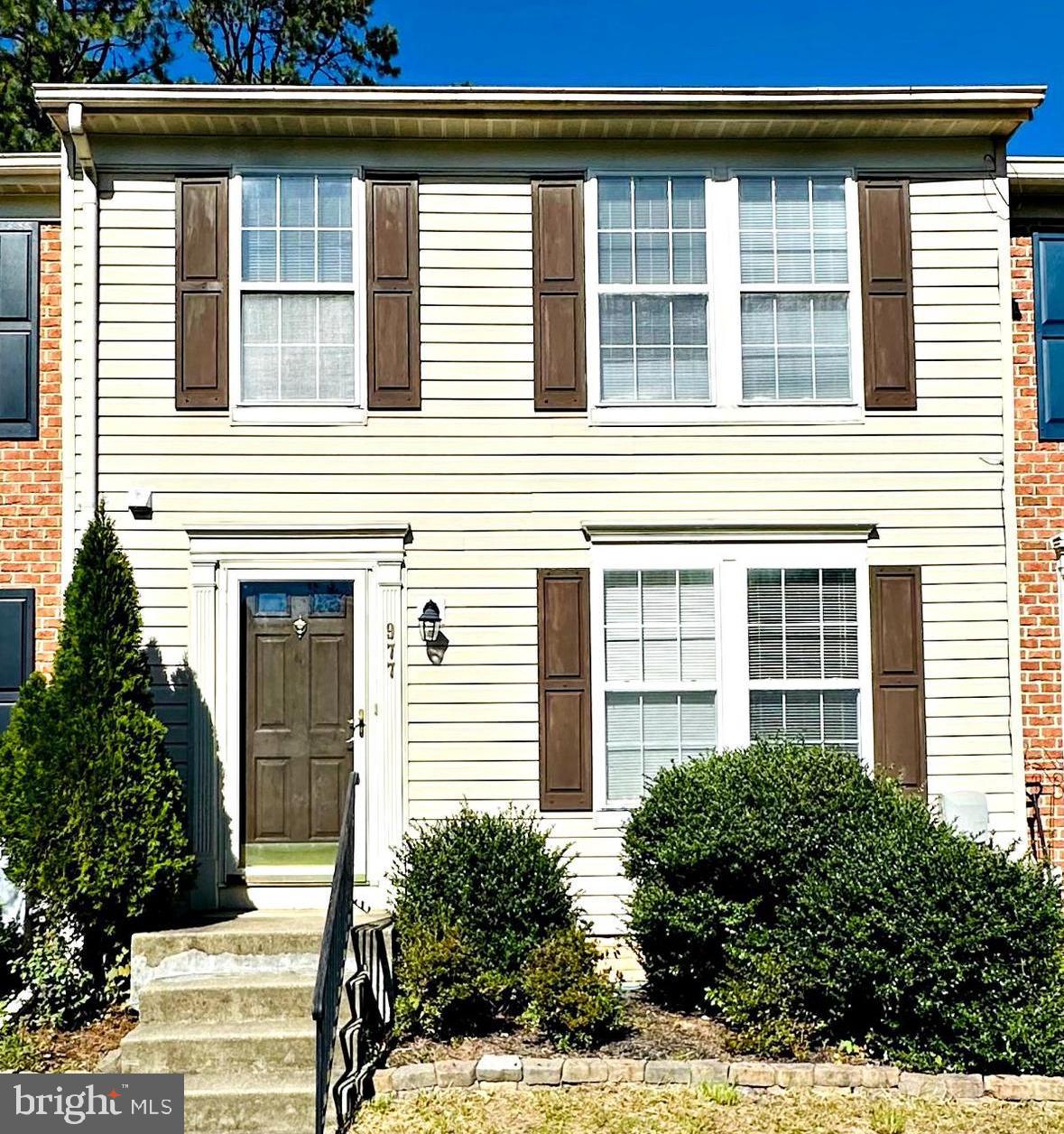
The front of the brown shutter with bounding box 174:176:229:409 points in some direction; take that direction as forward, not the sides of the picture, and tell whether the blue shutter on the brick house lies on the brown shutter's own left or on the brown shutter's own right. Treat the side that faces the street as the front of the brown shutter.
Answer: on the brown shutter's own left

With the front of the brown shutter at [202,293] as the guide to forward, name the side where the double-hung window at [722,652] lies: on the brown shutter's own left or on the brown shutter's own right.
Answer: on the brown shutter's own left

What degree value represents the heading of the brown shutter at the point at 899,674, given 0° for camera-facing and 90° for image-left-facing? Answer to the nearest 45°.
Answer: approximately 0°

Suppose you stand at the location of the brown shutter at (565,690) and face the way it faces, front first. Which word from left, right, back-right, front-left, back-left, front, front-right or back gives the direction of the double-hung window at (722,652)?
left

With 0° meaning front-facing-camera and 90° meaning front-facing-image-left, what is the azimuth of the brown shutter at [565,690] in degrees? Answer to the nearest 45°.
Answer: approximately 0°

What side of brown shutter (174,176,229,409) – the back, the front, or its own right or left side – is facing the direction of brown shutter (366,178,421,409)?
left

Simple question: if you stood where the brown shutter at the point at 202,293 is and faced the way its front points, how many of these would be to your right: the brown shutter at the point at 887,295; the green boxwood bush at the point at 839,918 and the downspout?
1

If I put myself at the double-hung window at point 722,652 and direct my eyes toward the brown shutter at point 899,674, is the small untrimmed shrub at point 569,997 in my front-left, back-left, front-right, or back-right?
back-right
